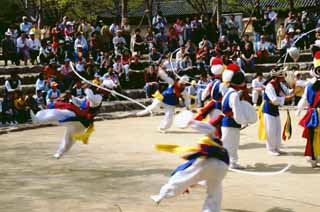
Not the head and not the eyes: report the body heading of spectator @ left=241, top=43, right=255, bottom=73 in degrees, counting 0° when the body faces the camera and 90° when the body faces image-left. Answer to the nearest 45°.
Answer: approximately 0°

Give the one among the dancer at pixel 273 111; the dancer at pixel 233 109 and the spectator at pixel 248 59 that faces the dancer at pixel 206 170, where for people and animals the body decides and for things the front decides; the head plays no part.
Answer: the spectator

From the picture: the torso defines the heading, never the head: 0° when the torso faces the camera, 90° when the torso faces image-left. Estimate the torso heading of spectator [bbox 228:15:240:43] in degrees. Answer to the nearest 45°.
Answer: approximately 0°

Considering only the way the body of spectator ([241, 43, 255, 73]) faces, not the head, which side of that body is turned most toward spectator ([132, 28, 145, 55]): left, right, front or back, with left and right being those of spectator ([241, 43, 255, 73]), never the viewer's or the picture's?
right

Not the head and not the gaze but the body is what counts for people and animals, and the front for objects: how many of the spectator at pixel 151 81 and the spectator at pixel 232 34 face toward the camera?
2

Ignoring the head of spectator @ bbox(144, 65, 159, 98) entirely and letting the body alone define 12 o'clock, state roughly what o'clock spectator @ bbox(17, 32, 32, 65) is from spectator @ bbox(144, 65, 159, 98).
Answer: spectator @ bbox(17, 32, 32, 65) is roughly at 3 o'clock from spectator @ bbox(144, 65, 159, 98).
